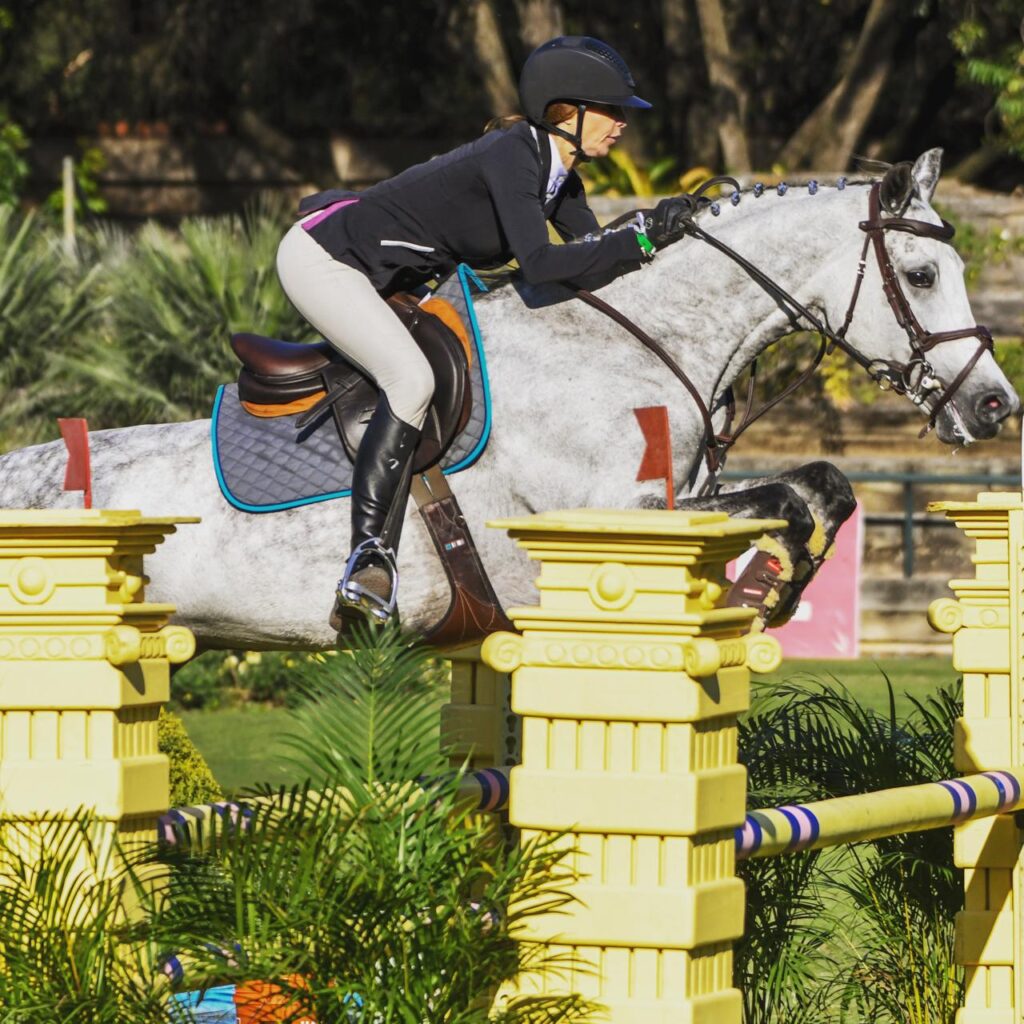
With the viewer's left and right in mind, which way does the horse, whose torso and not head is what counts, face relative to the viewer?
facing to the right of the viewer

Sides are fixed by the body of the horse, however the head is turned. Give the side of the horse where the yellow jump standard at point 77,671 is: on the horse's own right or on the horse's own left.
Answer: on the horse's own right

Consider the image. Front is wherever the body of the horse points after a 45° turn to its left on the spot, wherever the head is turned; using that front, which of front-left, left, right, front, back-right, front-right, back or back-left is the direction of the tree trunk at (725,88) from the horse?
front-left

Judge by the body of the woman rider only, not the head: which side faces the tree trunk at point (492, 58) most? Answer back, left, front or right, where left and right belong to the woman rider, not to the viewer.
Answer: left

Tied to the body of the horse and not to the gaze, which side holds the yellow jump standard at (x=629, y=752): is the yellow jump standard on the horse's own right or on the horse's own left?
on the horse's own right

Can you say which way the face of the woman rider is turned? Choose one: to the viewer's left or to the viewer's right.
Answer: to the viewer's right

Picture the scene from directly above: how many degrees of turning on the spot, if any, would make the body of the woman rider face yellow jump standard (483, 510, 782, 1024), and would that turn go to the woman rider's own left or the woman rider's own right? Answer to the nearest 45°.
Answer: approximately 90° to the woman rider's own right

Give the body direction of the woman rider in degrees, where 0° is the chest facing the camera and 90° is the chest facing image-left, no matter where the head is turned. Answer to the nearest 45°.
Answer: approximately 270°

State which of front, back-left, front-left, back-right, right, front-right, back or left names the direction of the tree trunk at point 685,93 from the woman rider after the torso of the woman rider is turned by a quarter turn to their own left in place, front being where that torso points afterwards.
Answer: front

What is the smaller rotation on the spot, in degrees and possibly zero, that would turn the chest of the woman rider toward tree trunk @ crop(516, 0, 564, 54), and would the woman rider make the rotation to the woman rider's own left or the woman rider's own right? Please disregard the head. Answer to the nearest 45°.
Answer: approximately 90° to the woman rider's own left

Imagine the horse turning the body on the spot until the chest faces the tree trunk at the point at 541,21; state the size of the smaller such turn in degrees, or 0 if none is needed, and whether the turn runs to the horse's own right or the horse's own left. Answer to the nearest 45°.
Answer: approximately 90° to the horse's own left

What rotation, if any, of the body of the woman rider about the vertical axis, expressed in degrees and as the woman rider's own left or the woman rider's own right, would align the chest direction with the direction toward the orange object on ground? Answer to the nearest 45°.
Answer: approximately 90° to the woman rider's own right

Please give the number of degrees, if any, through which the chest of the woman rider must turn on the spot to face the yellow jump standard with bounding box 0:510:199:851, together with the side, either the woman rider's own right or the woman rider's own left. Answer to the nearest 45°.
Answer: approximately 90° to the woman rider's own right
